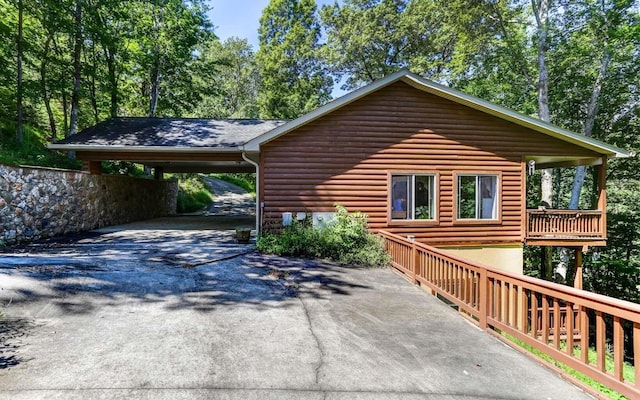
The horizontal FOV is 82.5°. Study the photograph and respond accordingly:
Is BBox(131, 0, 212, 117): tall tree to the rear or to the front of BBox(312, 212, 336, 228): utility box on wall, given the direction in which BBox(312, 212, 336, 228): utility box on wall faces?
to the rear

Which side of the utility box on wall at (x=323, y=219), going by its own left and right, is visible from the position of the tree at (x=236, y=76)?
back

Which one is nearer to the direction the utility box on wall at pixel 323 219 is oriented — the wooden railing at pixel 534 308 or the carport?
the wooden railing

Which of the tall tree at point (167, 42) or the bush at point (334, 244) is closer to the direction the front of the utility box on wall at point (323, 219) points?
the bush

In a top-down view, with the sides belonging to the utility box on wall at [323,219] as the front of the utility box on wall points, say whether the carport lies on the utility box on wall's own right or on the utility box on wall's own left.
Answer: on the utility box on wall's own right

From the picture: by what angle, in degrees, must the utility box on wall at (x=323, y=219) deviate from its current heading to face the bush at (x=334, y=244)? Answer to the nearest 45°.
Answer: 0° — it already faces it

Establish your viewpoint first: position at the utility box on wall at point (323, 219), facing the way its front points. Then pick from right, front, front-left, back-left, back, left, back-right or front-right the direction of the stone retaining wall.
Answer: right

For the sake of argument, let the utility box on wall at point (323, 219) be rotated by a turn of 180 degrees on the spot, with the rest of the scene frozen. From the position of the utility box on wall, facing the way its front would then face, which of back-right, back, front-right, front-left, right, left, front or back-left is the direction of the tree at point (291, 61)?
front

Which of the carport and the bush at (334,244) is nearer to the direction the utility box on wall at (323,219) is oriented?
the bush

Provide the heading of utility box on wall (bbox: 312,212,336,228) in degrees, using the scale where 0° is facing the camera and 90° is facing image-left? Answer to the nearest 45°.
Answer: approximately 0°

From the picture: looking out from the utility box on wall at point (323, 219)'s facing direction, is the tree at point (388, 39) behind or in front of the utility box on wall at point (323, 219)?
behind
